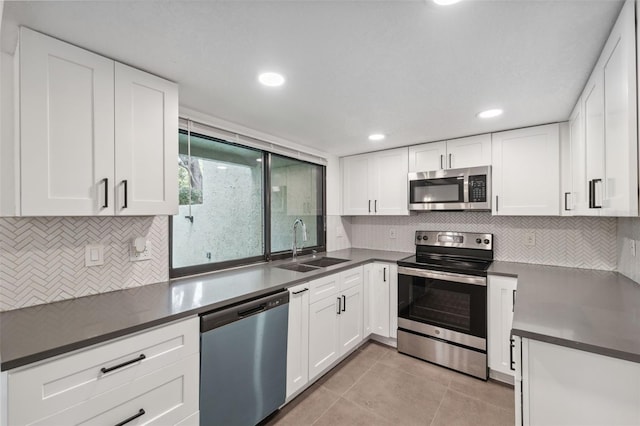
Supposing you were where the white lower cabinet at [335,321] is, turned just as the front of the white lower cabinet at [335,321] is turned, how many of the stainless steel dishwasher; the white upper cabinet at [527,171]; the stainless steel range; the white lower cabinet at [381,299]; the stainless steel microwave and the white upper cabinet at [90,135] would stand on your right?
2

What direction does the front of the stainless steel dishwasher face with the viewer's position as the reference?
facing the viewer and to the right of the viewer

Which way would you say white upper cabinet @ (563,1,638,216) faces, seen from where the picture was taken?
facing to the left of the viewer

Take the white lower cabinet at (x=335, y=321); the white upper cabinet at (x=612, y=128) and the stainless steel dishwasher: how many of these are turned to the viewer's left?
1

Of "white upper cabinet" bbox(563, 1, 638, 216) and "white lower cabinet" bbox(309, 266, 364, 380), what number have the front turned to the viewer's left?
1

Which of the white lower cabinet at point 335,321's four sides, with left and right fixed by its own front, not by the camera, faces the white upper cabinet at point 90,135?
right

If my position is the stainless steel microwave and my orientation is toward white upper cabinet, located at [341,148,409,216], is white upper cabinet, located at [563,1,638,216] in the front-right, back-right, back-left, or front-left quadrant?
back-left
